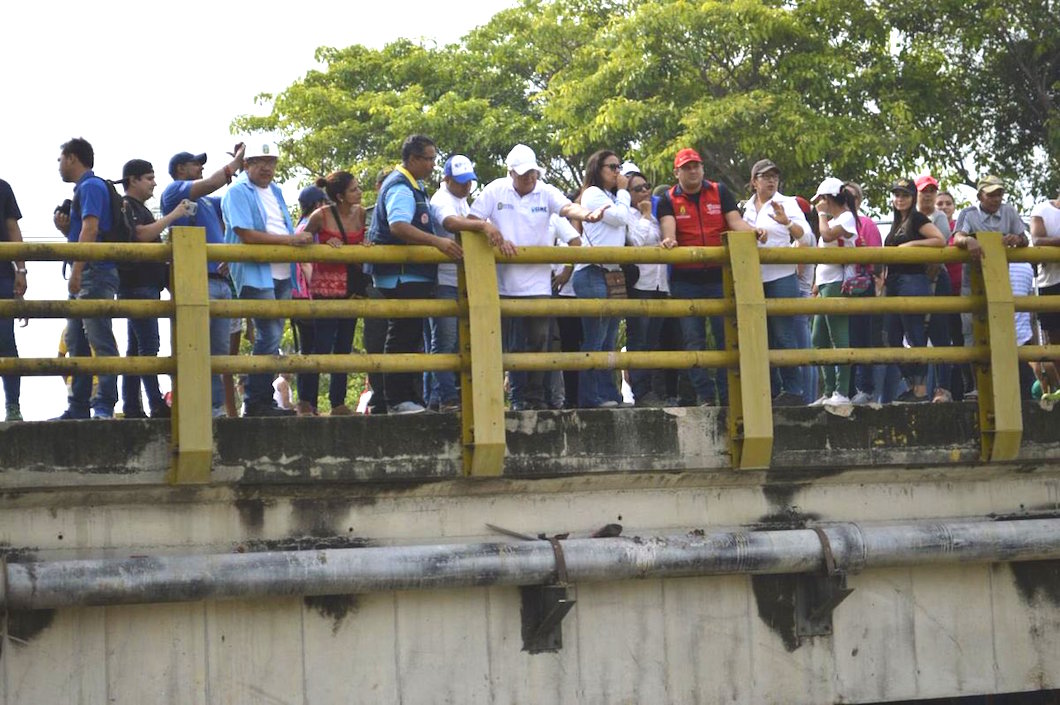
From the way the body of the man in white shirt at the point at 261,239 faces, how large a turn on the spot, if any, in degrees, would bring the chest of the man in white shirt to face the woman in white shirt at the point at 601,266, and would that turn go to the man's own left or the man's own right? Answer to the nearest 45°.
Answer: approximately 45° to the man's own left

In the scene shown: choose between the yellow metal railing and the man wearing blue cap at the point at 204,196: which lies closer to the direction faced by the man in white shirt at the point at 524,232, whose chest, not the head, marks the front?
the yellow metal railing

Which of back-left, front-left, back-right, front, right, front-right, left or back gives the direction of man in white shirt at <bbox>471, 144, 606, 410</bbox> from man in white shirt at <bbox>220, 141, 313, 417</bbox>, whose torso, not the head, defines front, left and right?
front-left

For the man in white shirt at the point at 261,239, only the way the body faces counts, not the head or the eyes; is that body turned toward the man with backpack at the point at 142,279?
no

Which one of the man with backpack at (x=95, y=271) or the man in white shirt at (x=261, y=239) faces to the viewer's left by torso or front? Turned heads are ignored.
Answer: the man with backpack

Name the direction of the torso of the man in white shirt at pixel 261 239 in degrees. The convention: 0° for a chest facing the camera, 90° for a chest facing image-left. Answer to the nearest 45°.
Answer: approximately 315°

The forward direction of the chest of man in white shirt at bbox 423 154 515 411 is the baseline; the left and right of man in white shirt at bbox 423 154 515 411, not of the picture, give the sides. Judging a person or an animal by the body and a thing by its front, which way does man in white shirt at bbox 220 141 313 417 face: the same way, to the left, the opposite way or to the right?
the same way

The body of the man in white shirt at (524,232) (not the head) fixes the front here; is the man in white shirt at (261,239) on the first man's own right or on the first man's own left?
on the first man's own right

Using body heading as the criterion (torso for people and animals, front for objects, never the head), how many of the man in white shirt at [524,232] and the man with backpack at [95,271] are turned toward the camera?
1

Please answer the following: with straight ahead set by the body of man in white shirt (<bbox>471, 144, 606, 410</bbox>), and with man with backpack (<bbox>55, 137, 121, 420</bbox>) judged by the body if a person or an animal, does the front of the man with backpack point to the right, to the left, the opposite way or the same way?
to the right

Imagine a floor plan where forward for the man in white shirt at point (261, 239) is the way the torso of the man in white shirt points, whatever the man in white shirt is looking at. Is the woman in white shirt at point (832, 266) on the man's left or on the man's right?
on the man's left

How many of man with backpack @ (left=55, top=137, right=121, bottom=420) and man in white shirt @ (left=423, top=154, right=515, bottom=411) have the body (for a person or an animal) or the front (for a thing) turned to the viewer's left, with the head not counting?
1

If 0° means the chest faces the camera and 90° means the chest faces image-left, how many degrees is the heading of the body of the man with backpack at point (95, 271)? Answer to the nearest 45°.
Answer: approximately 90°

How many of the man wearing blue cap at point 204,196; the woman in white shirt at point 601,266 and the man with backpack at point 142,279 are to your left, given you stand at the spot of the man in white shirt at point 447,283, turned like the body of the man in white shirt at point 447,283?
1

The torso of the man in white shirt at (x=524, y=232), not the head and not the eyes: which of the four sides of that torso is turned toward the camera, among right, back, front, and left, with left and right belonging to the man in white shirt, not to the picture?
front
